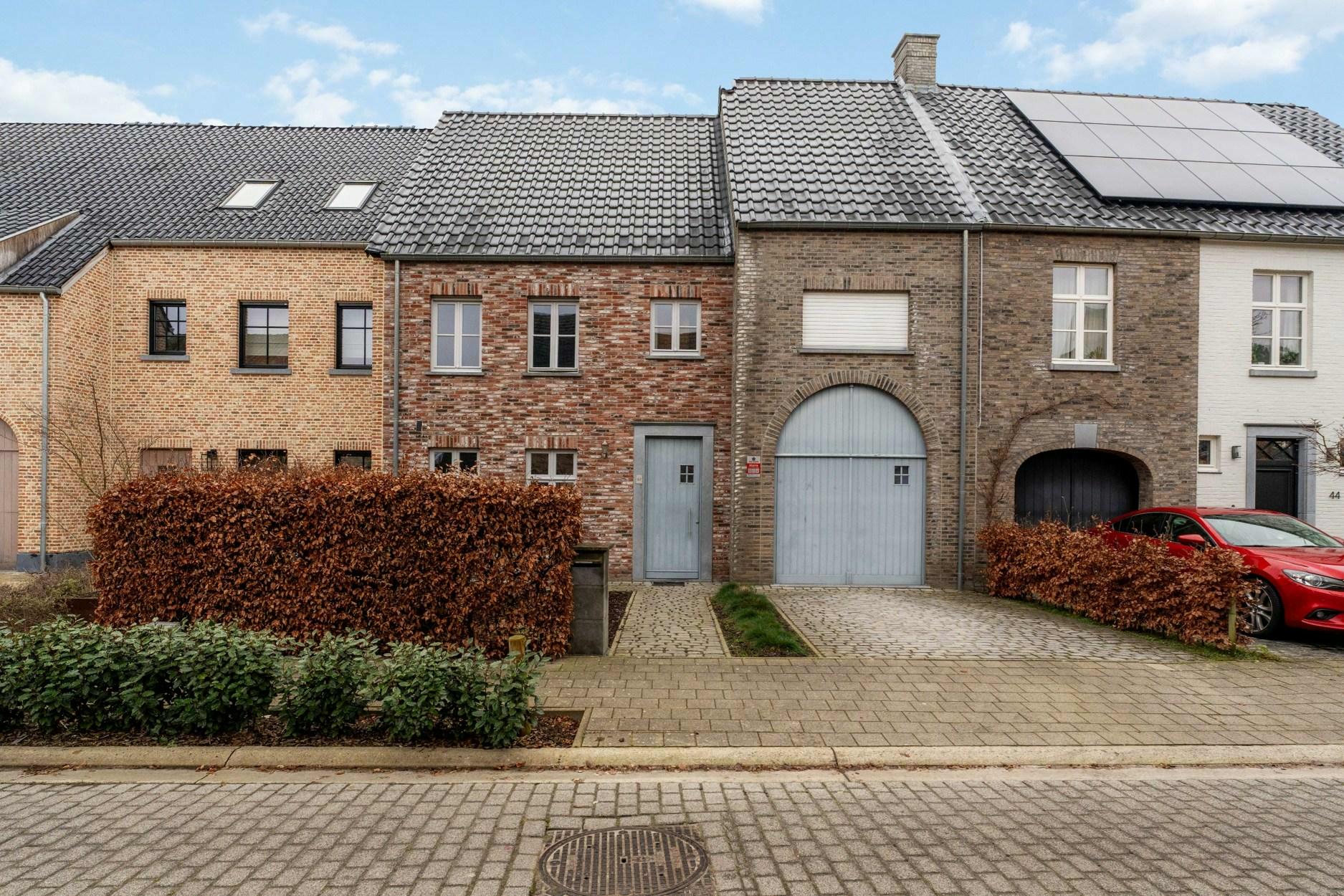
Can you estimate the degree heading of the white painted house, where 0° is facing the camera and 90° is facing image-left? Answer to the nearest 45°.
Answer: approximately 0°

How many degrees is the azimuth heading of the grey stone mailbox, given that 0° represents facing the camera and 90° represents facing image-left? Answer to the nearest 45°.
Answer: approximately 0°

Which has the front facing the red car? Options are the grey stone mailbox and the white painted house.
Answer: the white painted house

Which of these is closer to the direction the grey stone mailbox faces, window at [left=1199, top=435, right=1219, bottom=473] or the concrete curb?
the concrete curb

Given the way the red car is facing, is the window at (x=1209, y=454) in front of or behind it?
behind

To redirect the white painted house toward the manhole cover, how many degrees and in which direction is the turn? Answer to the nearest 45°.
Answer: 0° — it already faces it

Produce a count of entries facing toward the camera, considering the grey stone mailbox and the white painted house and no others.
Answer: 2

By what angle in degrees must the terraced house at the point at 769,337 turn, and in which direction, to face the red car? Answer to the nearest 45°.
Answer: approximately 45° to its left

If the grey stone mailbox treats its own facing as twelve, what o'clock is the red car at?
The red car is roughly at 9 o'clock from the grey stone mailbox.
